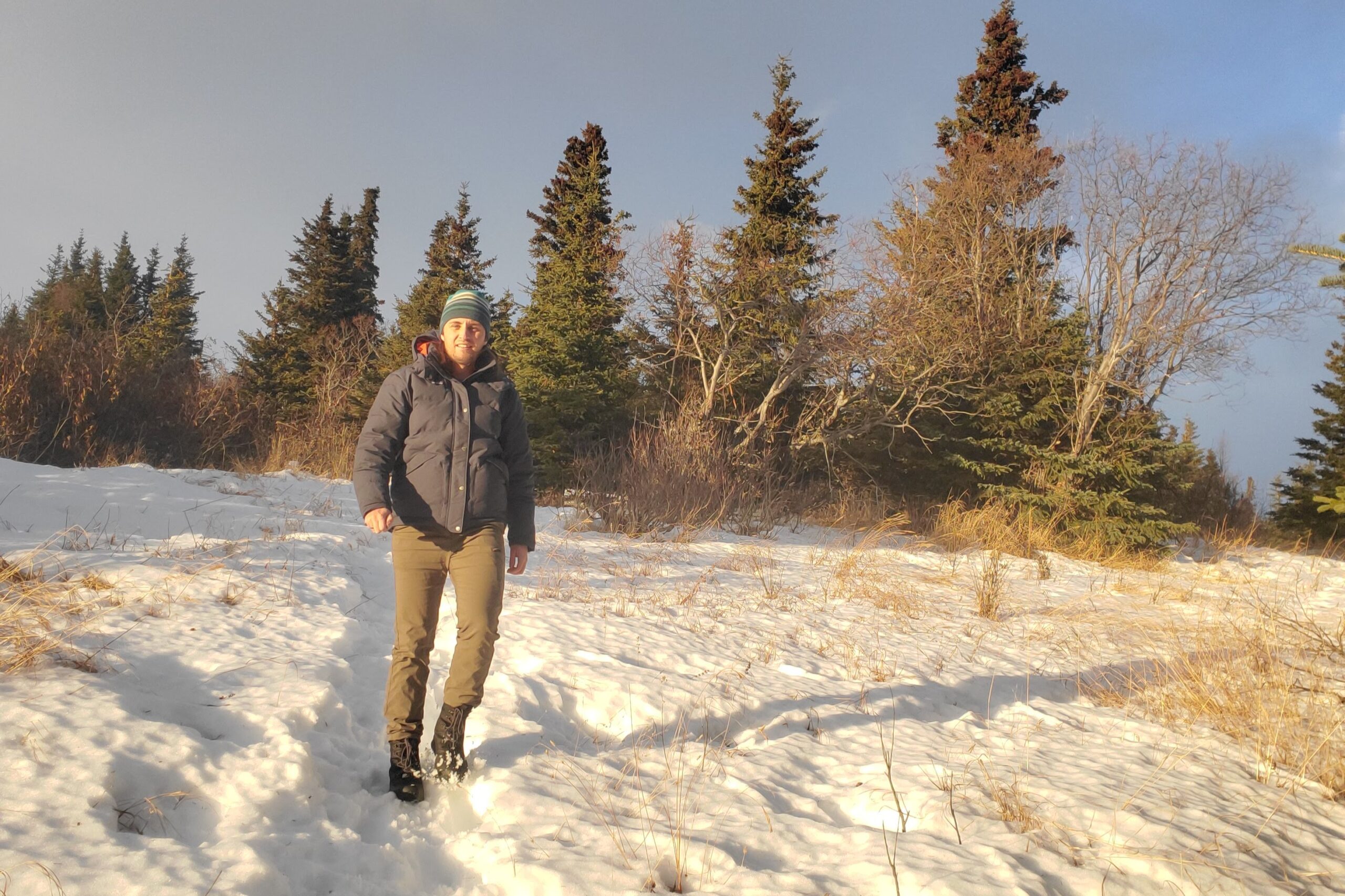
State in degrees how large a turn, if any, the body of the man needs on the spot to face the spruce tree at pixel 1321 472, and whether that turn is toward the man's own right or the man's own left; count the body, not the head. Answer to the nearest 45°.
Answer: approximately 135° to the man's own left

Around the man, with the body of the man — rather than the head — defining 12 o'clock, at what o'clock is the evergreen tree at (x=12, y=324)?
The evergreen tree is roughly at 5 o'clock from the man.

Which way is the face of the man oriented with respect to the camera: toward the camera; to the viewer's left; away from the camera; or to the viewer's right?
toward the camera

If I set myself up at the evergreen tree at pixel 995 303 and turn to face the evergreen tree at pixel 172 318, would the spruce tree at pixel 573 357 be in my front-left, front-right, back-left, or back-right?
front-left

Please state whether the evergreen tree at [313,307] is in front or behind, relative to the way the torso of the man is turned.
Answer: behind

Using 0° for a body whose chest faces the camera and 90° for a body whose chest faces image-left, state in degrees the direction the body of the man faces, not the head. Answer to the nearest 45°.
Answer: approximately 0°

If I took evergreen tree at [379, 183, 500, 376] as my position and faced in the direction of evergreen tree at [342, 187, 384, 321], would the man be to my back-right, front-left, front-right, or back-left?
back-left

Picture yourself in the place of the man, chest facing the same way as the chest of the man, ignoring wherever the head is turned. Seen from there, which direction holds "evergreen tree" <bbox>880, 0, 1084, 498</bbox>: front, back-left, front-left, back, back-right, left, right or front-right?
back-left

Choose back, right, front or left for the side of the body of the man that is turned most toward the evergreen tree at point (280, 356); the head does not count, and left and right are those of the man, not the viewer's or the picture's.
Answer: back

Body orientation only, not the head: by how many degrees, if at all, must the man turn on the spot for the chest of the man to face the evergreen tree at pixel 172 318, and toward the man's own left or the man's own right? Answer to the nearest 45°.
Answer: approximately 180°

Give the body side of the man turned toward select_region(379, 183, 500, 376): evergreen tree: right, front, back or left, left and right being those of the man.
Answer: back

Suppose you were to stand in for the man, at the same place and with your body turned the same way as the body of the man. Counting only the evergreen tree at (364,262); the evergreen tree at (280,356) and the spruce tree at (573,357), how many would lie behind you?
3

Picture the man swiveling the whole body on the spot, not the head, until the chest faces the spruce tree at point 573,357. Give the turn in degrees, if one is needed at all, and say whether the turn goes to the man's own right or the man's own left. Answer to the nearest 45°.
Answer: approximately 180°

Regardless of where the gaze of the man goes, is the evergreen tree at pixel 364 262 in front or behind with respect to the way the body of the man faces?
behind
